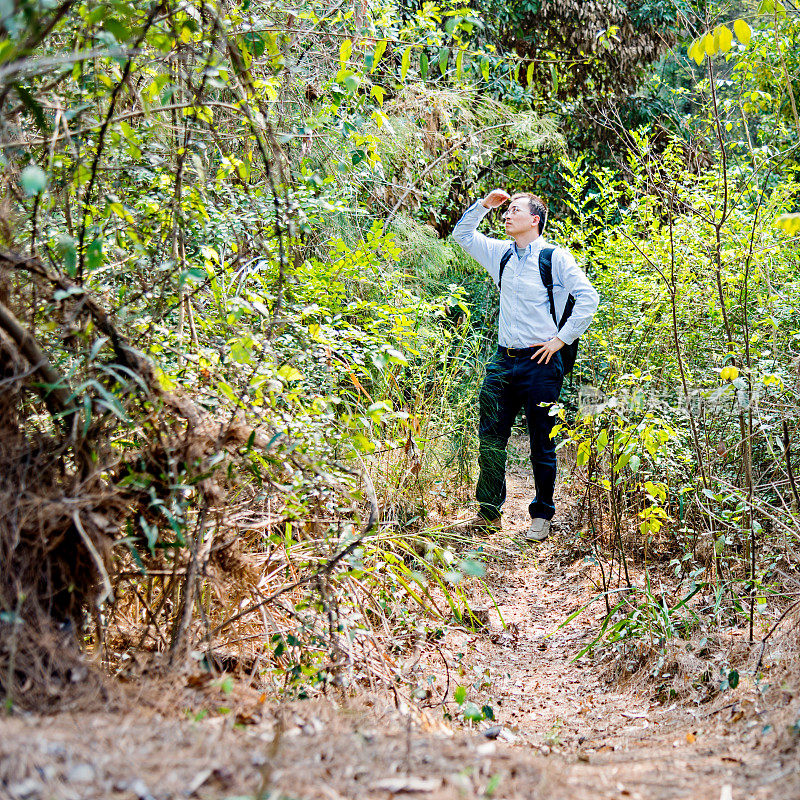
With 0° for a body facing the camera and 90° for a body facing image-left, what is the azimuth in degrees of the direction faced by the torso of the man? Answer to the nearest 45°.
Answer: approximately 45°
